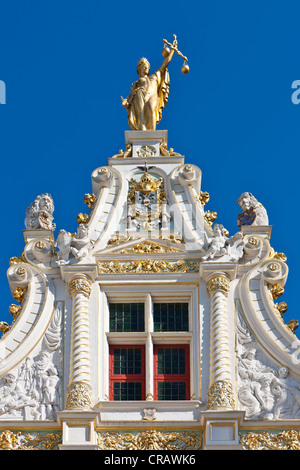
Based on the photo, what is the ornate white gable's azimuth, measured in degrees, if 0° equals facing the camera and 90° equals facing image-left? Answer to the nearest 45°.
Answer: approximately 0°
